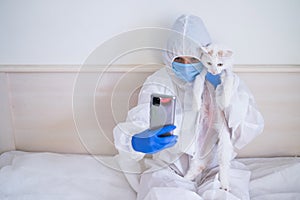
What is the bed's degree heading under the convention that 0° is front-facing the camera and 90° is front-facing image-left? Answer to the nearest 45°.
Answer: approximately 0°

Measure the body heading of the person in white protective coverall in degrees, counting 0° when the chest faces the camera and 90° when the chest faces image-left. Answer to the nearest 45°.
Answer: approximately 0°
